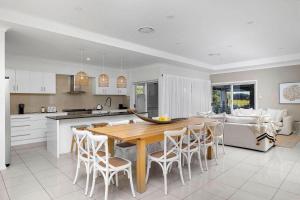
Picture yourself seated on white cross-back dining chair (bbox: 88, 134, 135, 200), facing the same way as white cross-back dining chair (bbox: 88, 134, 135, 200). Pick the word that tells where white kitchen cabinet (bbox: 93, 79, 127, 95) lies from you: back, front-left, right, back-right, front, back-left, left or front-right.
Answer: front-left

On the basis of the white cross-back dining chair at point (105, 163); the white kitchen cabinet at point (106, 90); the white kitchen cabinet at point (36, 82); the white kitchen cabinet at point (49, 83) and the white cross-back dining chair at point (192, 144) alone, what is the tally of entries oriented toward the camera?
3

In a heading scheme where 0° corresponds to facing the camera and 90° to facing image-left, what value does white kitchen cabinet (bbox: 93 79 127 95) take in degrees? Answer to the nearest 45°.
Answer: approximately 0°

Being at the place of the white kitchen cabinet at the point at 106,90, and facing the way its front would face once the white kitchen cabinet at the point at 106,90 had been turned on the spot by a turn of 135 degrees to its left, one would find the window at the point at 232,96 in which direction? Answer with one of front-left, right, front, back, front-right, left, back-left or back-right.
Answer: front-right

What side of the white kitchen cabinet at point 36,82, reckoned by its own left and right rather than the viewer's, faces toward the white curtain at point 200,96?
left

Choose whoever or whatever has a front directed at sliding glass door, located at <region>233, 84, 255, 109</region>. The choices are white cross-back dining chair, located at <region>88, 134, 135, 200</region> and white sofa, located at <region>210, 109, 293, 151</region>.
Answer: the white cross-back dining chair

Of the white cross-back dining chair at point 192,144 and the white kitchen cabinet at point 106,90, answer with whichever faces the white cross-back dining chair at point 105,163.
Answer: the white kitchen cabinet

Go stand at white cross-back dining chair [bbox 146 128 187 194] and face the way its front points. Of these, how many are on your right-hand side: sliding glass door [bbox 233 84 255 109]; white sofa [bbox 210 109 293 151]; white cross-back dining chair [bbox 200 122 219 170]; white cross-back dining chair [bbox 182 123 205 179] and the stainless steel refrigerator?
4

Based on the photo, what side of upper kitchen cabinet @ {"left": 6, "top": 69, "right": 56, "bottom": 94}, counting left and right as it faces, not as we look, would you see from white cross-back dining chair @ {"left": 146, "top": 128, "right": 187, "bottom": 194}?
front

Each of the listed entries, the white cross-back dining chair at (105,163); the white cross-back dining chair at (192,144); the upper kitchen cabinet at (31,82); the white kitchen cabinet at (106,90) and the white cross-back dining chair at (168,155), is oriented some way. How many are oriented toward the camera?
2

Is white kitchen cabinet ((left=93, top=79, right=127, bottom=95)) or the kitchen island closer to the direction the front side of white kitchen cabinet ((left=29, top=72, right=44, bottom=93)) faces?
the kitchen island
